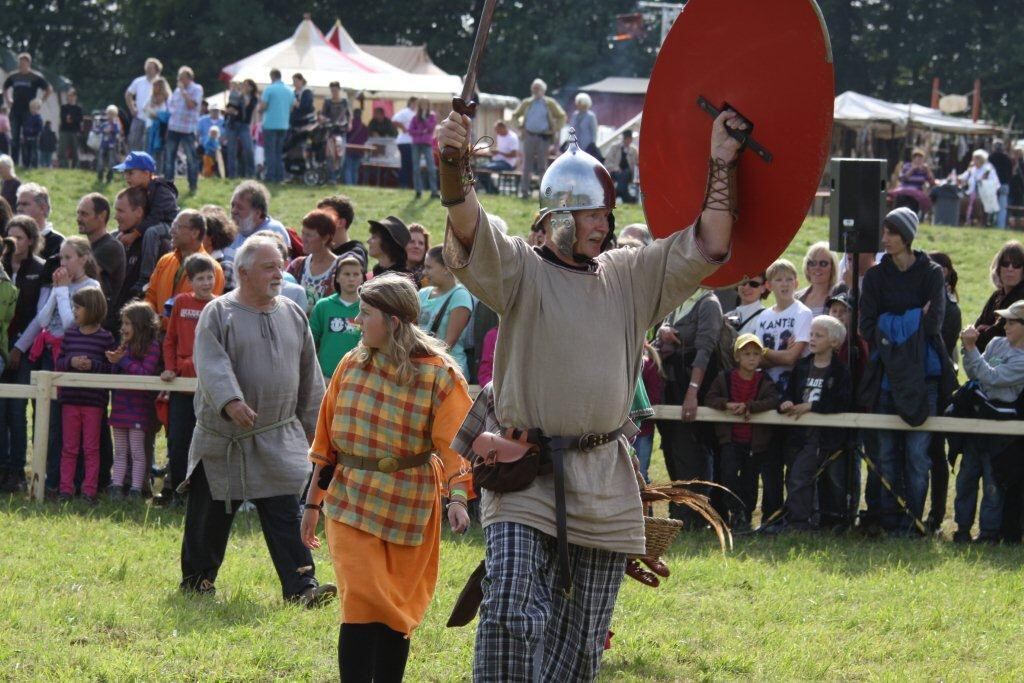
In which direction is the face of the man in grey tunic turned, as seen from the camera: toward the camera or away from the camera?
toward the camera

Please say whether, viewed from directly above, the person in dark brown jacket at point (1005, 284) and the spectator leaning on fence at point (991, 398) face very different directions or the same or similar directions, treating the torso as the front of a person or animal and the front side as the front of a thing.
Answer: same or similar directions

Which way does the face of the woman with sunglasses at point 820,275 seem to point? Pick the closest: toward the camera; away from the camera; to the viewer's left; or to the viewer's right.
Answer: toward the camera

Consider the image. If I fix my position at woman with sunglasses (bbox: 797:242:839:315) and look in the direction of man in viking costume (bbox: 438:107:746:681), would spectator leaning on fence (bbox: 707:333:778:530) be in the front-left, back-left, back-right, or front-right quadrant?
front-right

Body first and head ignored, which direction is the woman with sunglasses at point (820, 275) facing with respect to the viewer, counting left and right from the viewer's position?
facing the viewer

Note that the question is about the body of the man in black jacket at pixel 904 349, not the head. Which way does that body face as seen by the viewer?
toward the camera

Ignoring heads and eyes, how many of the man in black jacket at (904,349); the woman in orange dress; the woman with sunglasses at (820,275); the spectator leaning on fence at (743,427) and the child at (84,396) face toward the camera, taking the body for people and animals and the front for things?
5

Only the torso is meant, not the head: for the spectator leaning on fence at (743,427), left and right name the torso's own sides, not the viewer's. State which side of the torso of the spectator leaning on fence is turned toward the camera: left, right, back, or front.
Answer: front

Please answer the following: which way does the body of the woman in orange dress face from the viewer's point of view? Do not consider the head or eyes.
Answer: toward the camera

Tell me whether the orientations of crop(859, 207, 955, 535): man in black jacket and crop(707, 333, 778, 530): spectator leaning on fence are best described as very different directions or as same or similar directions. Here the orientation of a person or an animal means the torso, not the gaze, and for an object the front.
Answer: same or similar directions

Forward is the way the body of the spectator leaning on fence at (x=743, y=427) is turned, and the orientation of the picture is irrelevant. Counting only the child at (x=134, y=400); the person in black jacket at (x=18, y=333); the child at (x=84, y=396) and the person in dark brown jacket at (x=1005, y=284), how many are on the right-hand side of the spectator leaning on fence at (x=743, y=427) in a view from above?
3

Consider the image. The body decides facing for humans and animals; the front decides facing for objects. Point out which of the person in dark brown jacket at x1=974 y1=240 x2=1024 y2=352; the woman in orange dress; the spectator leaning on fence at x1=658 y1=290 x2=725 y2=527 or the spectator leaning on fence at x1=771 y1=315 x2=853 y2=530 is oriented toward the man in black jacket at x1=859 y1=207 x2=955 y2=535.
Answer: the person in dark brown jacket at x1=974 y1=240 x2=1024 y2=352

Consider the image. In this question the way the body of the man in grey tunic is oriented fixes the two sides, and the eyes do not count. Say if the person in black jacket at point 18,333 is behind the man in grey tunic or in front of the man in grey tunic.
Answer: behind

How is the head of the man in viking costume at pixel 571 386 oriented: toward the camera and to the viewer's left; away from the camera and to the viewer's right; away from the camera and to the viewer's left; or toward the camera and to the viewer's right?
toward the camera and to the viewer's right

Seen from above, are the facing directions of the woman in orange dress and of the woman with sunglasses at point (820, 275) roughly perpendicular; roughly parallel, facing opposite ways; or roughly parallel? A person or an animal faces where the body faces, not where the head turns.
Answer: roughly parallel

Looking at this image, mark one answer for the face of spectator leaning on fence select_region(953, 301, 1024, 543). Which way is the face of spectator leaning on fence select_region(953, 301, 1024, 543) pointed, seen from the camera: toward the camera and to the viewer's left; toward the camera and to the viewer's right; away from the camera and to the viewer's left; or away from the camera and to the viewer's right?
toward the camera and to the viewer's left

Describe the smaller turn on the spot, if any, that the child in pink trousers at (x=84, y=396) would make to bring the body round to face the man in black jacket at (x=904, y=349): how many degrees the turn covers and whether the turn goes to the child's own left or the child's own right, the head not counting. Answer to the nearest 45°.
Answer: approximately 90° to the child's own left

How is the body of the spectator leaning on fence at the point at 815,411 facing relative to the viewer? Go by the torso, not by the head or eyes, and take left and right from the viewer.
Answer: facing the viewer and to the left of the viewer
